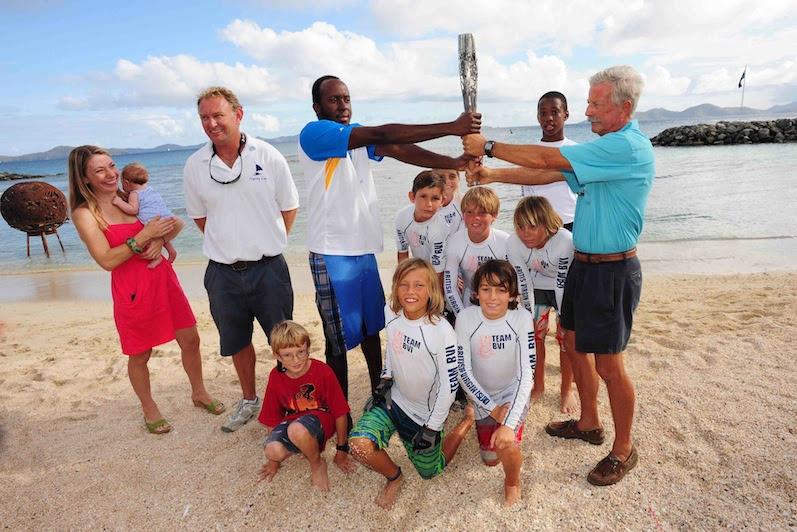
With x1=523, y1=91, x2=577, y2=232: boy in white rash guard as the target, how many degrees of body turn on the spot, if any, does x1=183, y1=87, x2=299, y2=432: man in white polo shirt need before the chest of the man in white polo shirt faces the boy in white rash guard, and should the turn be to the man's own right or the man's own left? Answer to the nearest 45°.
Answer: approximately 90° to the man's own left

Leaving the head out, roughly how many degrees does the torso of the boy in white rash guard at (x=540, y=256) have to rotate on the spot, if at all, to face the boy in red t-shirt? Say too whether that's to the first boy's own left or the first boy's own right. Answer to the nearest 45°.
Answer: approximately 45° to the first boy's own right

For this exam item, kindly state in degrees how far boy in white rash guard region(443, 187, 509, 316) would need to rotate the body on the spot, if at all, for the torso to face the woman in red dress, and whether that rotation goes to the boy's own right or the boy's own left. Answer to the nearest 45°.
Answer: approximately 90° to the boy's own right

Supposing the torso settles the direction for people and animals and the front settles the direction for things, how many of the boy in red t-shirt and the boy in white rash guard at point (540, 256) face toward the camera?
2

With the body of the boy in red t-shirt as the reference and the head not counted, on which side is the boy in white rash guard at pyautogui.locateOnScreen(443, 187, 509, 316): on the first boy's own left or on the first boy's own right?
on the first boy's own left

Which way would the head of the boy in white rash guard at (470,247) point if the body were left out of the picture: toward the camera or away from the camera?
toward the camera

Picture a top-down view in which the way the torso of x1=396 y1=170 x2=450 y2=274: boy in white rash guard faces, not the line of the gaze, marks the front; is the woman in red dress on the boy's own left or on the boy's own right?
on the boy's own right

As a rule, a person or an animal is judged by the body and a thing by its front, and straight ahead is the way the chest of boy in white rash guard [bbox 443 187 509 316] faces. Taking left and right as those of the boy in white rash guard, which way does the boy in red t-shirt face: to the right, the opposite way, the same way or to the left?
the same way

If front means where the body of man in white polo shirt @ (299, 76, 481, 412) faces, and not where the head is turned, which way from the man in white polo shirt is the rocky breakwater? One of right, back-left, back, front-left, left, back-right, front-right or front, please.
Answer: left

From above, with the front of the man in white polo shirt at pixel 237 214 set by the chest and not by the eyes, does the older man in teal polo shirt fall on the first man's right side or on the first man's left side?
on the first man's left side

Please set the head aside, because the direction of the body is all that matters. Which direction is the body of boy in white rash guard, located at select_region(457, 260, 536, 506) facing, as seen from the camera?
toward the camera

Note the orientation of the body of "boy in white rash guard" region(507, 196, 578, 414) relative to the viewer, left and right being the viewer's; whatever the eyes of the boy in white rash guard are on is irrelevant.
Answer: facing the viewer

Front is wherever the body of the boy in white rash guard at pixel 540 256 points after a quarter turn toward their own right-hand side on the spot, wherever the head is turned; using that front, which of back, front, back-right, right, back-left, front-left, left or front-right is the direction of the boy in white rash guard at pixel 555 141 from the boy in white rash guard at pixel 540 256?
right

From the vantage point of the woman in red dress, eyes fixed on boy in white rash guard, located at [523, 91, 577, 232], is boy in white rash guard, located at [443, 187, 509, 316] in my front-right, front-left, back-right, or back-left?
front-right
